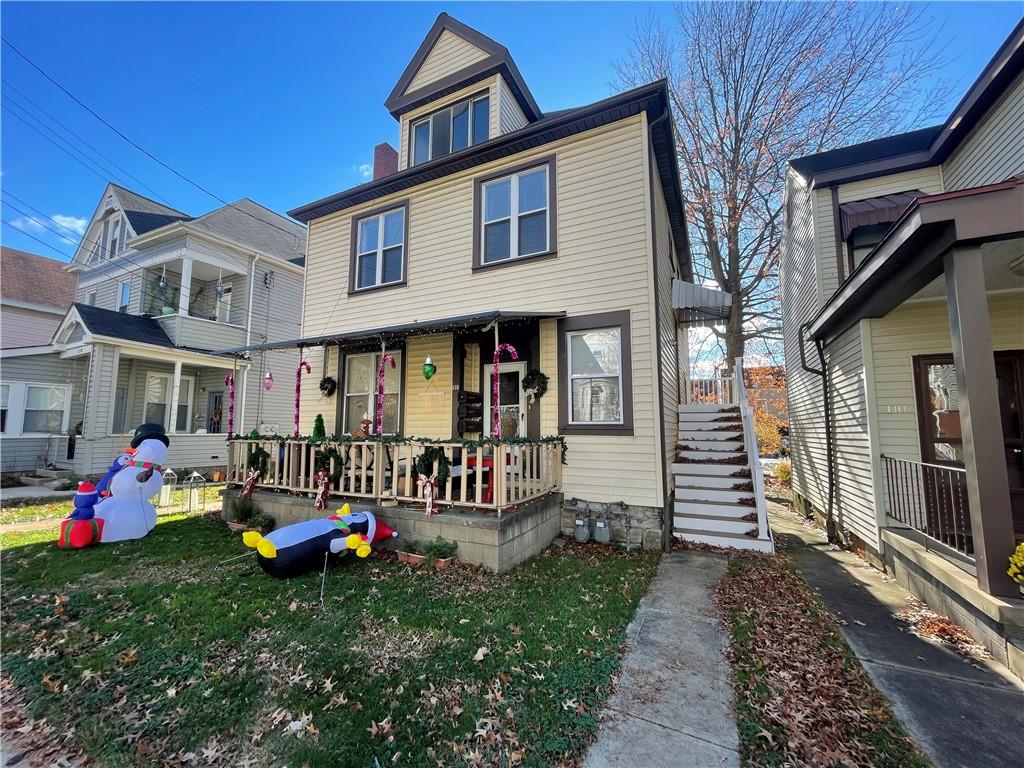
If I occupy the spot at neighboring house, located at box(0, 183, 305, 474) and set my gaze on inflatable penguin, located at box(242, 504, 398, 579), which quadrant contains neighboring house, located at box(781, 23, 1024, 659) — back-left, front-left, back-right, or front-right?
front-left

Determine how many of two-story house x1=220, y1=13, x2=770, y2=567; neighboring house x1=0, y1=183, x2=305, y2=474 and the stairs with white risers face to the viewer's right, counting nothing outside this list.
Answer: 0

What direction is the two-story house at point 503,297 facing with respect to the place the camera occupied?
facing the viewer and to the left of the viewer

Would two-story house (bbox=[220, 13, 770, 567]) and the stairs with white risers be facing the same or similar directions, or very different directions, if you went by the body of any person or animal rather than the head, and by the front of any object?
same or similar directions

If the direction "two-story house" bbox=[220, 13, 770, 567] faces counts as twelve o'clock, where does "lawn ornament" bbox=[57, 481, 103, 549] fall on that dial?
The lawn ornament is roughly at 1 o'clock from the two-story house.

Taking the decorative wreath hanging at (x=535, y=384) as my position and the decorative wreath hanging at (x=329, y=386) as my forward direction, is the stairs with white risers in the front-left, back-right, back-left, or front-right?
back-right

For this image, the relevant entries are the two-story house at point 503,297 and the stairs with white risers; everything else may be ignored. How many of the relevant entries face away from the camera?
0

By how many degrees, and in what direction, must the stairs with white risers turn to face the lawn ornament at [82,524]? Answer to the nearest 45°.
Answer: approximately 45° to its right

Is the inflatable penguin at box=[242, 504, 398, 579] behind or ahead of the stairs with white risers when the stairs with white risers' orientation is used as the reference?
ahead

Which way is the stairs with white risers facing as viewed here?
toward the camera

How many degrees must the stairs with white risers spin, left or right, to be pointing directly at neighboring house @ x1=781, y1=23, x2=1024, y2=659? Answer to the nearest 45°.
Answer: approximately 90° to its left

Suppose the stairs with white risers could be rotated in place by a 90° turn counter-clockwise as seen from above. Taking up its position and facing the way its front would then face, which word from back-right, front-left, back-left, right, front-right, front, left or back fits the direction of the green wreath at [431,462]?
back-right

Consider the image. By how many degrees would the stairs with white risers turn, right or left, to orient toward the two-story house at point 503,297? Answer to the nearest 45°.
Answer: approximately 45° to its right

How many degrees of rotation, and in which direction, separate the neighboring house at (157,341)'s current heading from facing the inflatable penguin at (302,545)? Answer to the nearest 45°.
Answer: approximately 45° to its left

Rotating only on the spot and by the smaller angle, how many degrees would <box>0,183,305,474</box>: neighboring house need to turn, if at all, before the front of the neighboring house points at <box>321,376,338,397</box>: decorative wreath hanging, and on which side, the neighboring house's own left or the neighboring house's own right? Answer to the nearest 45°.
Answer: approximately 45° to the neighboring house's own left

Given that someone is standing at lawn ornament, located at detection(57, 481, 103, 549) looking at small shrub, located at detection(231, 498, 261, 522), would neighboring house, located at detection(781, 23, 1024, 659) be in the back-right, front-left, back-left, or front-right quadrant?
front-right
